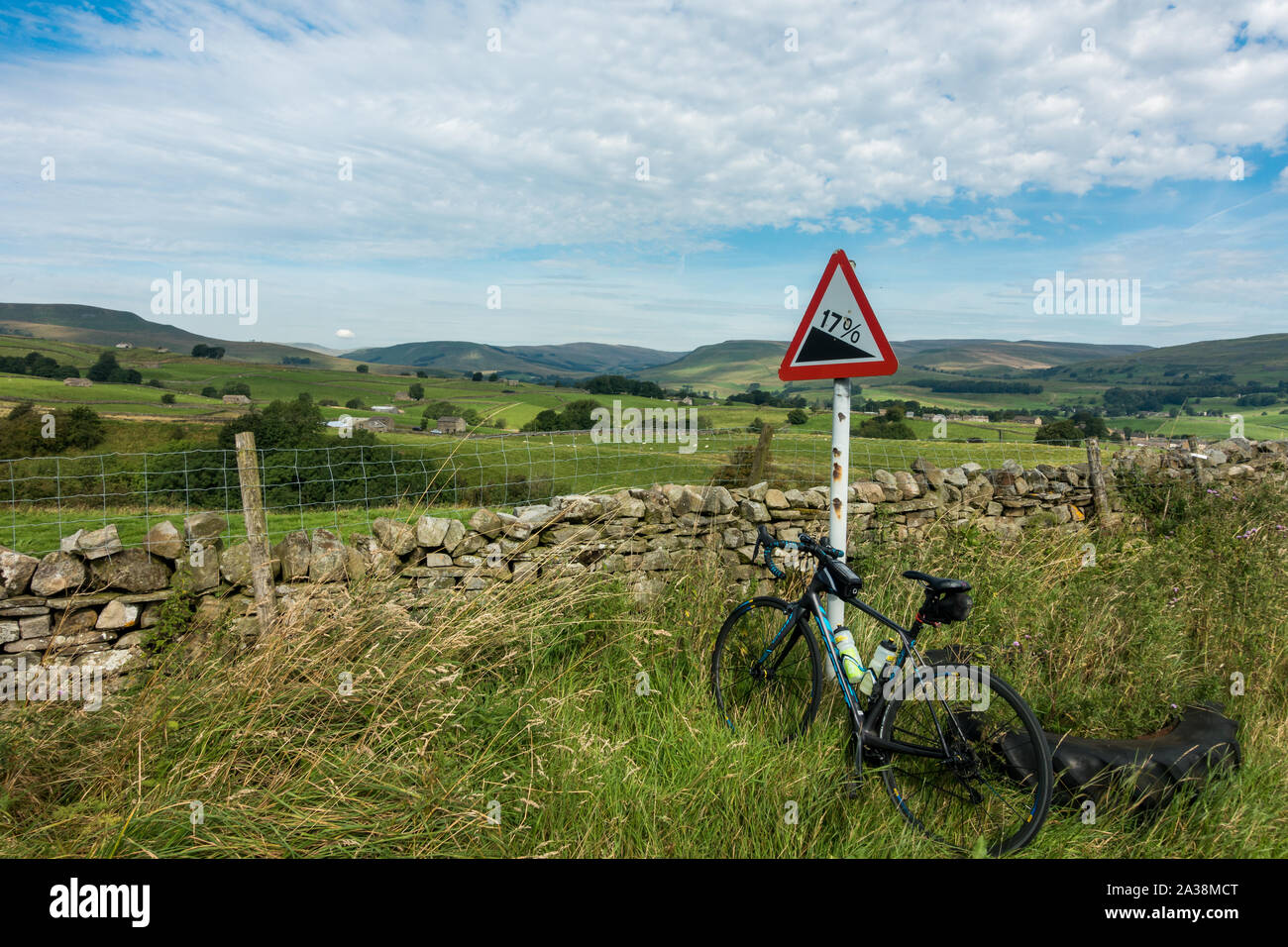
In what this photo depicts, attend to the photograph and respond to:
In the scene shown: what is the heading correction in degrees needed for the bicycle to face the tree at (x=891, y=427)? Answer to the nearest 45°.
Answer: approximately 45° to its right

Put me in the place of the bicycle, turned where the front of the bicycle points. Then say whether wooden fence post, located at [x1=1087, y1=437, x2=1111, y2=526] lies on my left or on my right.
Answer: on my right

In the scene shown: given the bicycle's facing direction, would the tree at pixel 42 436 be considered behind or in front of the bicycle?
in front

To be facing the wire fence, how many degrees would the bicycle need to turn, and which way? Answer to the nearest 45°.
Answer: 0° — it already faces it

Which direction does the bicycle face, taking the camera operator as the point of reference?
facing away from the viewer and to the left of the viewer
